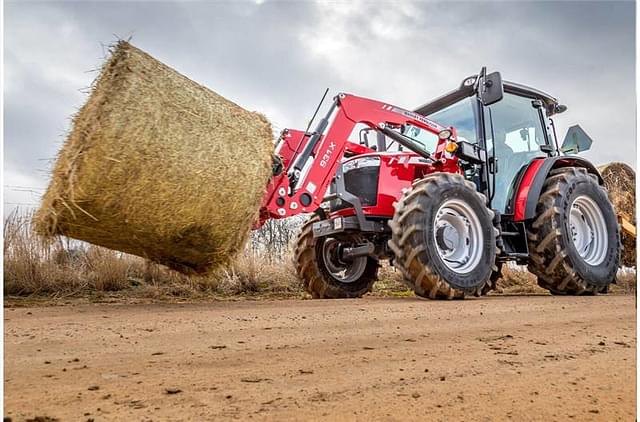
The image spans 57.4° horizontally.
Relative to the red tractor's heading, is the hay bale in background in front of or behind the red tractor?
behind

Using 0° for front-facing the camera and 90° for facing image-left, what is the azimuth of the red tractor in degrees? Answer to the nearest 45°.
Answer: approximately 45°
